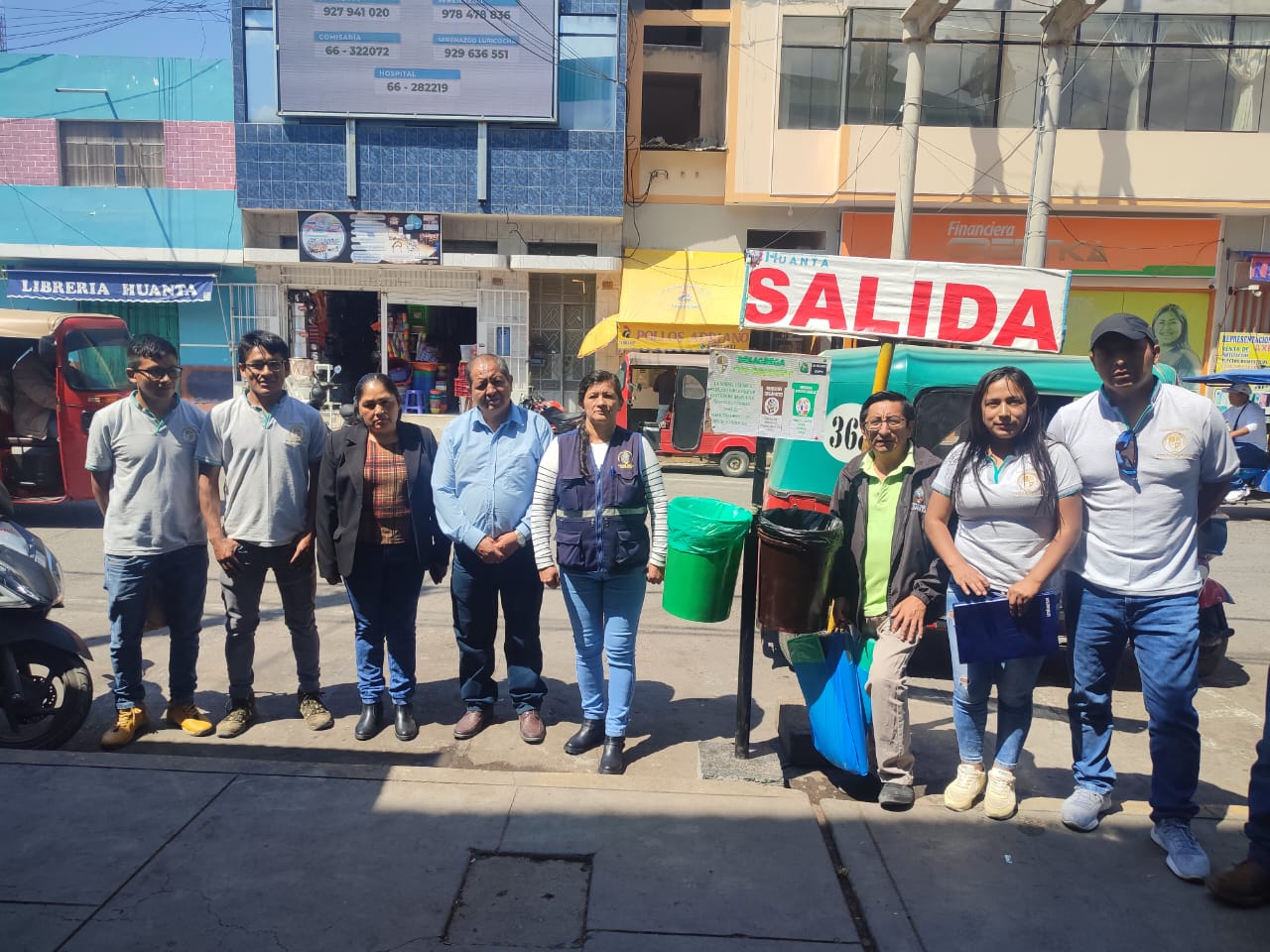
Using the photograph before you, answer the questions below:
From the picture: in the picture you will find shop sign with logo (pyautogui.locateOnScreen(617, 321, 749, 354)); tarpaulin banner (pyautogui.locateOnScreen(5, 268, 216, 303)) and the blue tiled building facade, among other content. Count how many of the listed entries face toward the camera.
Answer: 3

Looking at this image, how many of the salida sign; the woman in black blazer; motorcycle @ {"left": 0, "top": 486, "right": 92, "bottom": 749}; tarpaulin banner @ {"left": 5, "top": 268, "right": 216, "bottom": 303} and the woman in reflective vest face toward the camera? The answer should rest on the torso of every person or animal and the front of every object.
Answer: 4

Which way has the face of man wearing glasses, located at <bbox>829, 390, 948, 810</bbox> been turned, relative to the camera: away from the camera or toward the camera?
toward the camera

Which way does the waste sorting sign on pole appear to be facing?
toward the camera

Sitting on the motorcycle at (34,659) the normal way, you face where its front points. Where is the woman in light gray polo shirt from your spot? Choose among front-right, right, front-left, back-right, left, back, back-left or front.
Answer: front-right

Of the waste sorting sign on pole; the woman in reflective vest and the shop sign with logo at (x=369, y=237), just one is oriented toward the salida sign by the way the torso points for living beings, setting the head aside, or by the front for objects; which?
the shop sign with logo

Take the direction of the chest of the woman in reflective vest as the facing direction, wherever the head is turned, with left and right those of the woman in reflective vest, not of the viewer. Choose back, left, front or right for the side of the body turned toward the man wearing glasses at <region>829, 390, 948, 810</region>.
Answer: left

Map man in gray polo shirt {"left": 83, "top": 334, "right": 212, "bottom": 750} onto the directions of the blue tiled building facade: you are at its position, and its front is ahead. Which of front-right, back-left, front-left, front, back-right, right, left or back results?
front

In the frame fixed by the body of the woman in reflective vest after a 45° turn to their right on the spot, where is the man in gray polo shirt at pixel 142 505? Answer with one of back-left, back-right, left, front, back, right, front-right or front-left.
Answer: front-right

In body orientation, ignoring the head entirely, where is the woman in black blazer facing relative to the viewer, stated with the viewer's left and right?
facing the viewer

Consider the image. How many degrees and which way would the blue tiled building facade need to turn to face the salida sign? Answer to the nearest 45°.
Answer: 0° — it already faces it

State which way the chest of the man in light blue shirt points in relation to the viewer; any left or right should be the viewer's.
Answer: facing the viewer

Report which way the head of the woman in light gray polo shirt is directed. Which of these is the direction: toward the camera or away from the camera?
toward the camera

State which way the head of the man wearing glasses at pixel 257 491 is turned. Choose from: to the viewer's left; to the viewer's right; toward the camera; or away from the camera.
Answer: toward the camera

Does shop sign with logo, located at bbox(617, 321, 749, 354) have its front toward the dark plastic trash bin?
yes

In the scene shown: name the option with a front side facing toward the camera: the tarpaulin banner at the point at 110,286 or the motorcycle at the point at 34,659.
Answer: the tarpaulin banner

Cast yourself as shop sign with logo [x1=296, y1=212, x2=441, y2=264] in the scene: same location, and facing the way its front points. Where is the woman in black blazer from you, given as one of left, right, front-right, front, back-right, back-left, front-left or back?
front

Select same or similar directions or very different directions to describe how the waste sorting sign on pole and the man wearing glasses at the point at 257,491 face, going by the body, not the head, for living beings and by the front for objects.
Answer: same or similar directions

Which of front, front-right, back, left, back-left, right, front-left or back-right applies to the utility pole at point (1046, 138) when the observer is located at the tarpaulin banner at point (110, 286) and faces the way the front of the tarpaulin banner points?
front-left

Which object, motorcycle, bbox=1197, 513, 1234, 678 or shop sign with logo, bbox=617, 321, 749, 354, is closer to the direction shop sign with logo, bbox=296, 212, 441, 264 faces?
the motorcycle

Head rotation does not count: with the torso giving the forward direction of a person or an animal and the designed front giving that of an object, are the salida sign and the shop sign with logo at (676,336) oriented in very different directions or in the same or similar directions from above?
same or similar directions
